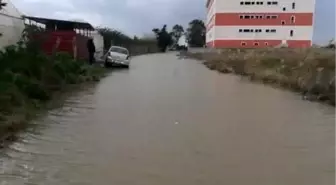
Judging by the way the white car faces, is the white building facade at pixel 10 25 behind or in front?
in front

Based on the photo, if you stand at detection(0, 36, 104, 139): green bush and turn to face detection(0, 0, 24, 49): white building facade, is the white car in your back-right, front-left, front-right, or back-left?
front-right

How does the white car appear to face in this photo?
toward the camera

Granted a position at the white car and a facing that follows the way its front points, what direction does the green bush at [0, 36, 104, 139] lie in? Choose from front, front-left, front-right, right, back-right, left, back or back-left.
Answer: front
